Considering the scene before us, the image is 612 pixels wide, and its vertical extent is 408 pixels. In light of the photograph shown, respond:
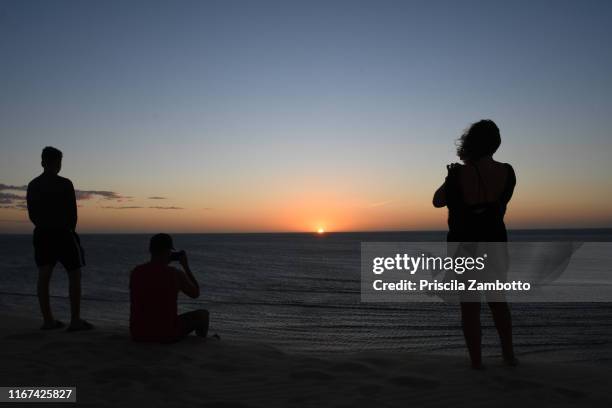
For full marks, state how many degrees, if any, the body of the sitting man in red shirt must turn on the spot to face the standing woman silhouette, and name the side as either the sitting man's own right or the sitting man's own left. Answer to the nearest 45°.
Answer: approximately 90° to the sitting man's own right

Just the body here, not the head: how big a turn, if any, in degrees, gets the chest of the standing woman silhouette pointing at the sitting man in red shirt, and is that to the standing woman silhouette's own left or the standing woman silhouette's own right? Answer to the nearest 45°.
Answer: approximately 90° to the standing woman silhouette's own left

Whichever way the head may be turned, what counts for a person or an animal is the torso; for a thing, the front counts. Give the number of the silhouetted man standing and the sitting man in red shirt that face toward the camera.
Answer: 0

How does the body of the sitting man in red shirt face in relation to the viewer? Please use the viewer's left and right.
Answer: facing away from the viewer and to the right of the viewer

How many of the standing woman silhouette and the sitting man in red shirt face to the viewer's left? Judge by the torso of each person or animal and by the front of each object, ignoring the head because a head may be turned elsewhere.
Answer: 0

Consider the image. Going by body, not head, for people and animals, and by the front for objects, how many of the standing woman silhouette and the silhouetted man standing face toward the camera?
0

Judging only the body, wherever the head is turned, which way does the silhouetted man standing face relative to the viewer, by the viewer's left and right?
facing away from the viewer and to the right of the viewer

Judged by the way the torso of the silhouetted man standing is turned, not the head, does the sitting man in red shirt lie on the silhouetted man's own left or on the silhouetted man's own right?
on the silhouetted man's own right

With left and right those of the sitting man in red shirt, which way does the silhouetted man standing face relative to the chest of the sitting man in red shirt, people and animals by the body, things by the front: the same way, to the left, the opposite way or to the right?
the same way

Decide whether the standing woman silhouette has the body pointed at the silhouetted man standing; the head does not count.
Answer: no

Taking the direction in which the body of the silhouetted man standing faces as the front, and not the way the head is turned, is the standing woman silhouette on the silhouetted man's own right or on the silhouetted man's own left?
on the silhouetted man's own right

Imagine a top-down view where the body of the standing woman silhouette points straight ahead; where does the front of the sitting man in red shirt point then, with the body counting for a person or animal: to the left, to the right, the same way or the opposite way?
the same way

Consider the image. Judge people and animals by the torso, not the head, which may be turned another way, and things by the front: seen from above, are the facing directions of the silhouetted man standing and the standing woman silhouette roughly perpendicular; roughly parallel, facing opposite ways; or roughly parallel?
roughly parallel

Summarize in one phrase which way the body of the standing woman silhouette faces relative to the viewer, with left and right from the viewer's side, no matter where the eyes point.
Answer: facing away from the viewer
